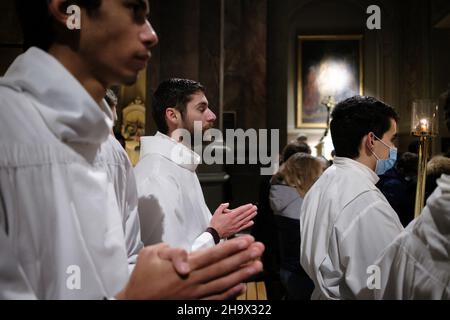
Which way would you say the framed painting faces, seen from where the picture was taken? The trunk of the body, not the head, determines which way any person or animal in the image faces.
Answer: facing the viewer

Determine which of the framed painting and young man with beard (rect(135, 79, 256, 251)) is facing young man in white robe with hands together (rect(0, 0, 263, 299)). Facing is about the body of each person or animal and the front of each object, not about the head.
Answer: the framed painting

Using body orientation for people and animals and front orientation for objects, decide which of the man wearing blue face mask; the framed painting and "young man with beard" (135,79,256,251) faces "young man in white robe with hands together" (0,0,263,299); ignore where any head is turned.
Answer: the framed painting

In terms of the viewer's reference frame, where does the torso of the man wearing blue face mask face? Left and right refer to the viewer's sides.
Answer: facing away from the viewer and to the right of the viewer

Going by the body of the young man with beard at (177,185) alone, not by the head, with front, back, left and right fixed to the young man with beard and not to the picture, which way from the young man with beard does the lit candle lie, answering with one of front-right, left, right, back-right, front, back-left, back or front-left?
front

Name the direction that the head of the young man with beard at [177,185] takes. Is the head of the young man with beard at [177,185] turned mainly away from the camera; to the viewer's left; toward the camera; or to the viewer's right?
to the viewer's right

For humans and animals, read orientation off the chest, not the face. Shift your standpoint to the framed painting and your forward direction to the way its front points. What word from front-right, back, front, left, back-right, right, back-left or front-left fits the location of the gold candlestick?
front

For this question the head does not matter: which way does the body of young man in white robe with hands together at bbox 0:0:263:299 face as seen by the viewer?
to the viewer's right

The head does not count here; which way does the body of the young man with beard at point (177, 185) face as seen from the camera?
to the viewer's right

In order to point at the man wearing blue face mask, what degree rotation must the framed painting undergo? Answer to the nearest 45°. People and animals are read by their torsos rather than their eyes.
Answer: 0° — it already faces them

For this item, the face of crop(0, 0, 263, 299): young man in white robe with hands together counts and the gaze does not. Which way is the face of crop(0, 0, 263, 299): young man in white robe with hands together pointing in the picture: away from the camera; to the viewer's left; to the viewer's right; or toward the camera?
to the viewer's right

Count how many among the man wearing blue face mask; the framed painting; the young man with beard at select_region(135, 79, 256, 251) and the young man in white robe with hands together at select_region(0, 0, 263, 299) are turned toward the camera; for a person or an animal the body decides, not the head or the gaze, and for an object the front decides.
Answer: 1

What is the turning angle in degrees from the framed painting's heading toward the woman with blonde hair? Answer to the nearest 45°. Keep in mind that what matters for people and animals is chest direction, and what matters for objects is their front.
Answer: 0° — it already faces them

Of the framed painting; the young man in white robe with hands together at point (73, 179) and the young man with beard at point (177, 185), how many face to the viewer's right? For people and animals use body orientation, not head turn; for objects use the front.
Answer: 2

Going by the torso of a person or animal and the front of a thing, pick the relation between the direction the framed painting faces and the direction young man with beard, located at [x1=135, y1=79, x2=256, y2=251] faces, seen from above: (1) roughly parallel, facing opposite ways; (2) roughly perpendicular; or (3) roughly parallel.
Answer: roughly perpendicular

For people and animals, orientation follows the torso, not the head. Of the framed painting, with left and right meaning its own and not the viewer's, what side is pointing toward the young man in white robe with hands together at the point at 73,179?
front
